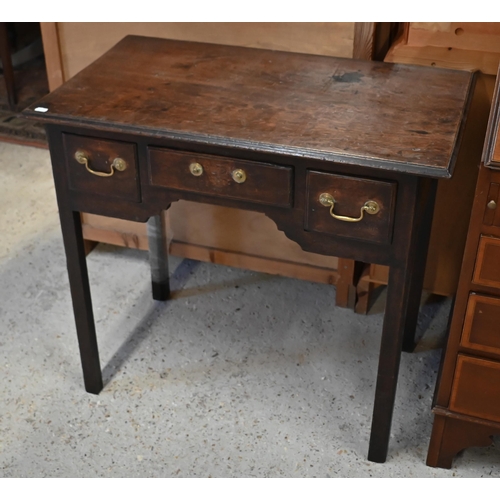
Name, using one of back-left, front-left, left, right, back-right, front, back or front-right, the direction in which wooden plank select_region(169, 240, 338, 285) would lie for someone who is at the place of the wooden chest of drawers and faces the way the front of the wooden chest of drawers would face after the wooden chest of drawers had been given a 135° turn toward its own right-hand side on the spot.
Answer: front

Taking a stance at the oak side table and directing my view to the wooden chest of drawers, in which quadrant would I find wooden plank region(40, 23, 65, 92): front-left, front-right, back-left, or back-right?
back-left

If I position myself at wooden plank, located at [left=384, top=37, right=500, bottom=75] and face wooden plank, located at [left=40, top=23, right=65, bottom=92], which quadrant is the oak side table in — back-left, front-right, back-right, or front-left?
front-left

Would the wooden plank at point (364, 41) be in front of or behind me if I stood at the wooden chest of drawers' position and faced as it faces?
behind

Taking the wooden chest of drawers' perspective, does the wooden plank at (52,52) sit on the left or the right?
on its right

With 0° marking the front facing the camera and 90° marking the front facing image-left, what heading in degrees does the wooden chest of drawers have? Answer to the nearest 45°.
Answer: approximately 0°

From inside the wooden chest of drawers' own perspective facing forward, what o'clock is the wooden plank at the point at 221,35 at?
The wooden plank is roughly at 4 o'clock from the wooden chest of drawers.

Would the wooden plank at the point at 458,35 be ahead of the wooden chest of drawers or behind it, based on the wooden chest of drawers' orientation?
behind
